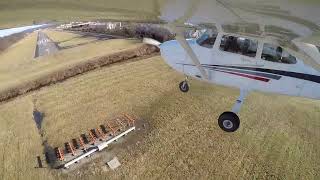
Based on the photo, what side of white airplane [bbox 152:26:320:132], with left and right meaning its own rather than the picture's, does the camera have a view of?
left
